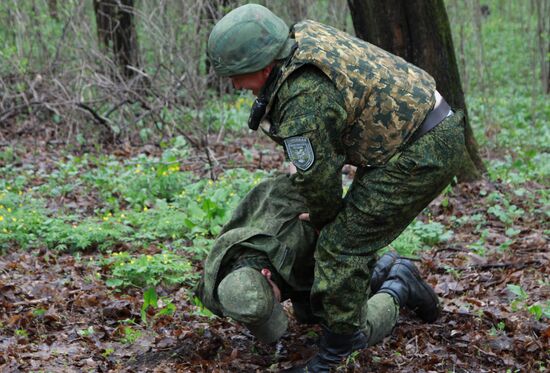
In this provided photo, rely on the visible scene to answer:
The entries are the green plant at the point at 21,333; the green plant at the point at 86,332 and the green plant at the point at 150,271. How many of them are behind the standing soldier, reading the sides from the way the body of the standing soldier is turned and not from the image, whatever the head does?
0

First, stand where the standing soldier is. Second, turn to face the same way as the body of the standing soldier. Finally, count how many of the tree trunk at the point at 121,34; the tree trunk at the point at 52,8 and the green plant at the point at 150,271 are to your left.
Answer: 0

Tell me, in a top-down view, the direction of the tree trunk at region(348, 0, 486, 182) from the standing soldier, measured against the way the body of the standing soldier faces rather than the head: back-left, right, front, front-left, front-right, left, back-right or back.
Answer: right

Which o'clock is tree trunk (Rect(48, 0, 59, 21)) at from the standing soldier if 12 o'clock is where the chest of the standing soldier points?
The tree trunk is roughly at 2 o'clock from the standing soldier.

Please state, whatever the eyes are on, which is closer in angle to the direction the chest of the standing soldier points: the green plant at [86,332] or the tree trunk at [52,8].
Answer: the green plant

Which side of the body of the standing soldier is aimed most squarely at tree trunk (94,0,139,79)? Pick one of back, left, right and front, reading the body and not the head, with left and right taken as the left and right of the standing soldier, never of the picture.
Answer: right

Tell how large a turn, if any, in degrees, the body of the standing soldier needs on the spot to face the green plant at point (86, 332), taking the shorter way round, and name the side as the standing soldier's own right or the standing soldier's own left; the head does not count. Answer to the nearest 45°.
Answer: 0° — they already face it

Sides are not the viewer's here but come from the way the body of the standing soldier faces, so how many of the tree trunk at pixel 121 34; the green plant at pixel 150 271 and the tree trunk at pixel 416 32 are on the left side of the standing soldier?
0

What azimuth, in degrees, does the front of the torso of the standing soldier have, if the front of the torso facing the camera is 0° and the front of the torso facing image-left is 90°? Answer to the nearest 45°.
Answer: approximately 90°

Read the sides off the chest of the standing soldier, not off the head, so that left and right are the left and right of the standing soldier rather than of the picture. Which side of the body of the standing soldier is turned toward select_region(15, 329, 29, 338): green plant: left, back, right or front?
front

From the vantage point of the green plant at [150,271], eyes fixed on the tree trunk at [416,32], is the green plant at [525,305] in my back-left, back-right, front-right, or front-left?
front-right
